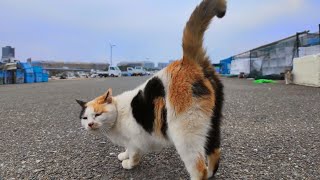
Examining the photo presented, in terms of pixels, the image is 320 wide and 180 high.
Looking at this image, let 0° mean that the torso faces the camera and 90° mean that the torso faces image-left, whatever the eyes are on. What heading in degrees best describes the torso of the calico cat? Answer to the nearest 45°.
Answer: approximately 135°

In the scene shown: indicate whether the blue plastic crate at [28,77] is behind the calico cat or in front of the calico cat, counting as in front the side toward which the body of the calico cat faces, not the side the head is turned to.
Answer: in front

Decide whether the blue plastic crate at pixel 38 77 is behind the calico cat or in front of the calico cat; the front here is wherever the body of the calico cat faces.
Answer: in front

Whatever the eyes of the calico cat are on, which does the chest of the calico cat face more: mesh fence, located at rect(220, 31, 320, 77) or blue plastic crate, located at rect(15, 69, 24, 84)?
the blue plastic crate
